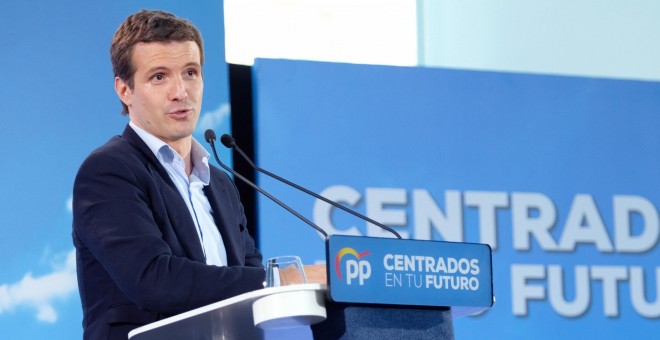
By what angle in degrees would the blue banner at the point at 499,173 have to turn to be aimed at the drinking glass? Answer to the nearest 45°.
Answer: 0° — it already faces it

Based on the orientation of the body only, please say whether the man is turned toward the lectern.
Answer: yes

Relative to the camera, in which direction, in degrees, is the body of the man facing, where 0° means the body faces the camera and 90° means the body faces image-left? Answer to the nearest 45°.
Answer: approximately 315°

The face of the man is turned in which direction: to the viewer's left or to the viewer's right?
to the viewer's right

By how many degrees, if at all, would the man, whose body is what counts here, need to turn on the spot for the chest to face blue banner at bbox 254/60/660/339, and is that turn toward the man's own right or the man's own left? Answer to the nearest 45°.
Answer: approximately 90° to the man's own left
